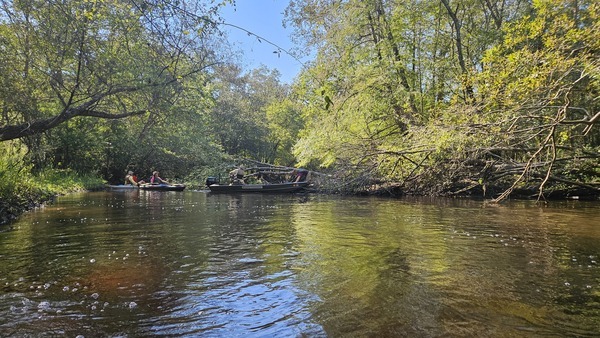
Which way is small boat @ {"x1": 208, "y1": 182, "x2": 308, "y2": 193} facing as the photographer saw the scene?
facing to the right of the viewer

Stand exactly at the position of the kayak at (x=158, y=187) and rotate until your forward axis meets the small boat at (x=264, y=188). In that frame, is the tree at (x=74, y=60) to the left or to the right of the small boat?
right

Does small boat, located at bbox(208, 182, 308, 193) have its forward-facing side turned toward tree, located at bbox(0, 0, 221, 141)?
no

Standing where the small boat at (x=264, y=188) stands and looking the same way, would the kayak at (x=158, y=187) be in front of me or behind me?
behind
